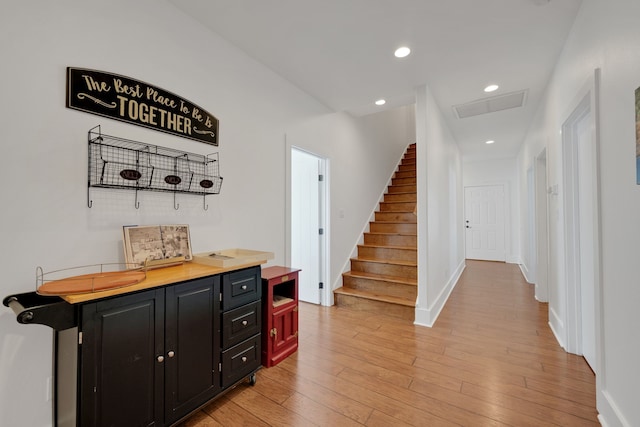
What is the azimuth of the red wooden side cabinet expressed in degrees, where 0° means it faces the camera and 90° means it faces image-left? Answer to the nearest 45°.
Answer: approximately 315°

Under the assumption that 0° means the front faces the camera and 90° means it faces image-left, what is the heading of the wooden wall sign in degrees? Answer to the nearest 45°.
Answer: approximately 315°

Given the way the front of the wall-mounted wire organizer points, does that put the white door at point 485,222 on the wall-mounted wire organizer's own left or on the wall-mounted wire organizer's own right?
on the wall-mounted wire organizer's own left

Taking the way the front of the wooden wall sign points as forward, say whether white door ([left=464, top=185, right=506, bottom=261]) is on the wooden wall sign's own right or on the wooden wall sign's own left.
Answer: on the wooden wall sign's own left
